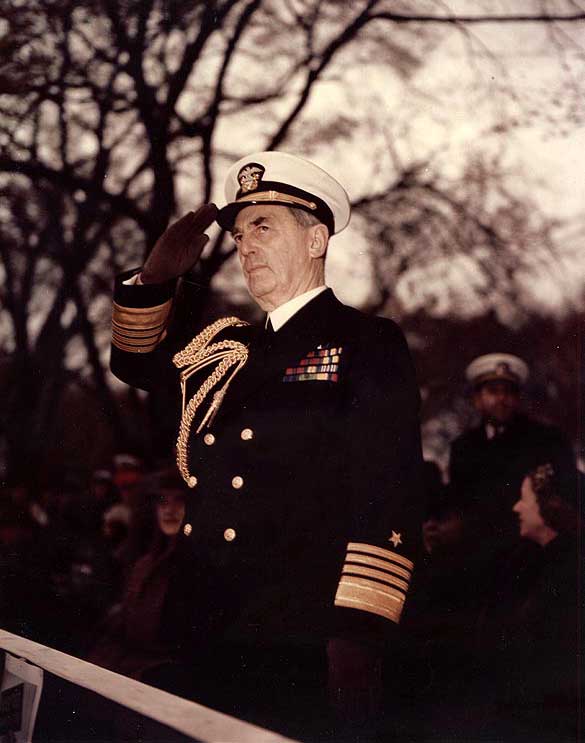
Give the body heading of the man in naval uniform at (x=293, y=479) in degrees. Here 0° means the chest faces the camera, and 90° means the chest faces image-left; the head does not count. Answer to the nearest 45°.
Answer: approximately 45°

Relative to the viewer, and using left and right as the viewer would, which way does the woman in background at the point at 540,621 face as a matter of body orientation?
facing to the left of the viewer

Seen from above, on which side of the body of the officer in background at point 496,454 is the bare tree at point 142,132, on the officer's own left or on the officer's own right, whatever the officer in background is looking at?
on the officer's own right

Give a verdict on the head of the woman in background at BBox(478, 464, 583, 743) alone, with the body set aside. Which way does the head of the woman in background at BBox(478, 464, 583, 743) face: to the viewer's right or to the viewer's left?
to the viewer's left

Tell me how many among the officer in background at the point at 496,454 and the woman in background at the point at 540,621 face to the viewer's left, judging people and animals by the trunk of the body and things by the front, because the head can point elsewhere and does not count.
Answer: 1
